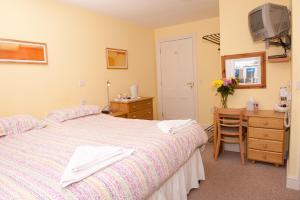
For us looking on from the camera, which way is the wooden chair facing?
facing away from the viewer

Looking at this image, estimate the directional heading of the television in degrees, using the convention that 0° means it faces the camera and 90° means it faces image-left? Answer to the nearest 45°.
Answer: approximately 45°

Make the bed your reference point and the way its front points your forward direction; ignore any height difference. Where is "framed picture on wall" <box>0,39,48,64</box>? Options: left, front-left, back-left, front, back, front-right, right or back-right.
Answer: back

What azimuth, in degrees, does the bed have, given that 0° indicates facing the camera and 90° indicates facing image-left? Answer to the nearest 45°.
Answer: approximately 315°

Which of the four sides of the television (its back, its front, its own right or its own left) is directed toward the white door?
right

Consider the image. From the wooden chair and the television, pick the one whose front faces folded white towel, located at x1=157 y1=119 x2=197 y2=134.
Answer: the television
